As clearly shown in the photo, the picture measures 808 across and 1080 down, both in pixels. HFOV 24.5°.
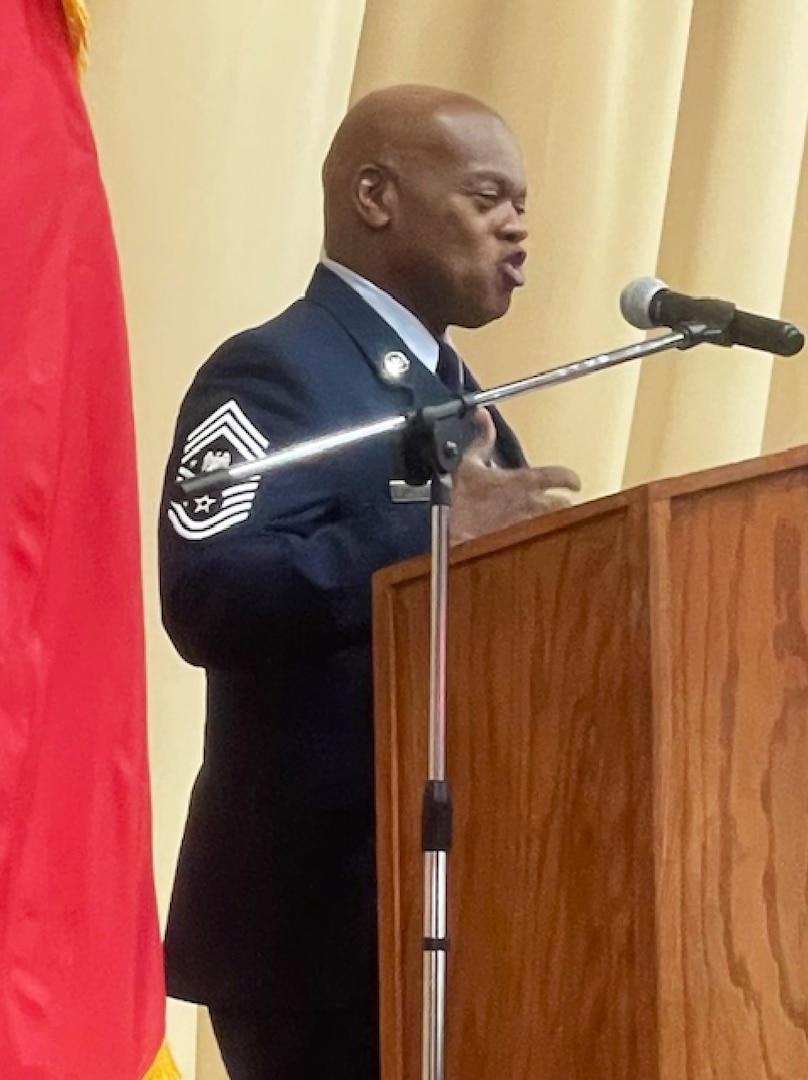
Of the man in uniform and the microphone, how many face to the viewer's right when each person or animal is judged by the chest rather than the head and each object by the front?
1

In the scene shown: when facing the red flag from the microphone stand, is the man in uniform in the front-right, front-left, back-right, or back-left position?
front-right

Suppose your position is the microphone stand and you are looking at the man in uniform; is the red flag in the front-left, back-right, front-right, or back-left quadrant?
front-left

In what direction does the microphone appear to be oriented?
to the viewer's left

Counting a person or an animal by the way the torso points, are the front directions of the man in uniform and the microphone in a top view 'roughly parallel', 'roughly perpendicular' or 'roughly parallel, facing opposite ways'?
roughly parallel, facing opposite ways

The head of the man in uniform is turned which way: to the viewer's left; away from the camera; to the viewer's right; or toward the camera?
to the viewer's right

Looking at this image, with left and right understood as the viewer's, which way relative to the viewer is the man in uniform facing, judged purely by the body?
facing to the right of the viewer

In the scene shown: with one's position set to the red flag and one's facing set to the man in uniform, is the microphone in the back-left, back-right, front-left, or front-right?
front-right
